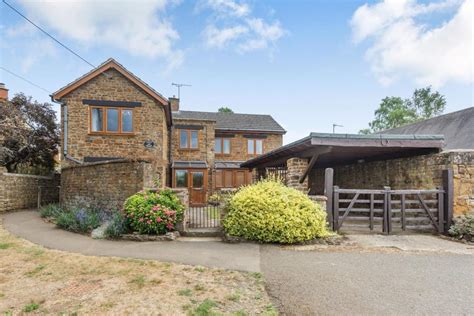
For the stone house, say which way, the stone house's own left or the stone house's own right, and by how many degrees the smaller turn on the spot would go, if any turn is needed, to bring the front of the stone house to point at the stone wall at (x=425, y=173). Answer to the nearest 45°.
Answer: approximately 45° to the stone house's own left

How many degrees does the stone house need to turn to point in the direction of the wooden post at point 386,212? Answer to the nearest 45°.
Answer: approximately 45° to its left

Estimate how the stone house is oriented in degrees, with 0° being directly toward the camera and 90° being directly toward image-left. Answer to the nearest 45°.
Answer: approximately 0°

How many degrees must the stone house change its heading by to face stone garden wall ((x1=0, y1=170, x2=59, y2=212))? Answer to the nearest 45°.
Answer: approximately 90° to its right

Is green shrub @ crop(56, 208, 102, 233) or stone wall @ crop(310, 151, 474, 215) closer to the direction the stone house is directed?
the green shrub
